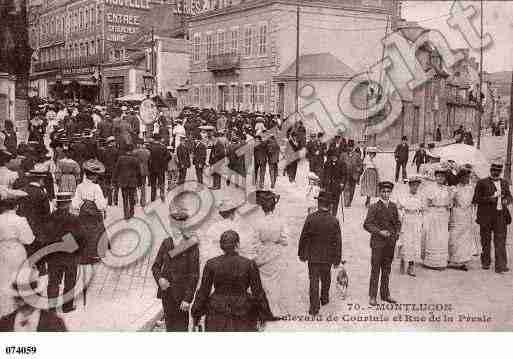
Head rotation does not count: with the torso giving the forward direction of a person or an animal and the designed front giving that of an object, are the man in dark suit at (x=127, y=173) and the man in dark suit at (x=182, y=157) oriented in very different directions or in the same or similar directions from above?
same or similar directions

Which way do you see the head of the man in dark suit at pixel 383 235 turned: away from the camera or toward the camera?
toward the camera

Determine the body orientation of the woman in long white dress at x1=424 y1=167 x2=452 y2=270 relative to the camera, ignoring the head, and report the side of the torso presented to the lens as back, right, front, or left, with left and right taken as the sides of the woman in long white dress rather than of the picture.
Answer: front

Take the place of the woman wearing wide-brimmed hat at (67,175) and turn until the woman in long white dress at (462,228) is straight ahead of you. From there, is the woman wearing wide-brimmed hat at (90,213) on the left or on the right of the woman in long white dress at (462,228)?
right

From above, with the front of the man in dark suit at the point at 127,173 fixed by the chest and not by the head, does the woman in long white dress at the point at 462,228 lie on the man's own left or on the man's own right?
on the man's own right

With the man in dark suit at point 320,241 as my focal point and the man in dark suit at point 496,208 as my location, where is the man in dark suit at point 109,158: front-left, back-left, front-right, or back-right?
front-right

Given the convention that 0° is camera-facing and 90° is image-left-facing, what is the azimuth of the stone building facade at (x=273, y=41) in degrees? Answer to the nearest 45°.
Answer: approximately 45°

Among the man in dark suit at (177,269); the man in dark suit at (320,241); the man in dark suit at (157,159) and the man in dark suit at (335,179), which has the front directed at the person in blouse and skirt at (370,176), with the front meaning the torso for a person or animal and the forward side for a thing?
the man in dark suit at (320,241)

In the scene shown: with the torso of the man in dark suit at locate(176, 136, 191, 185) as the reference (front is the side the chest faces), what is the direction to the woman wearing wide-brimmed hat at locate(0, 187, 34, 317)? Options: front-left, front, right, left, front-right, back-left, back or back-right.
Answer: front

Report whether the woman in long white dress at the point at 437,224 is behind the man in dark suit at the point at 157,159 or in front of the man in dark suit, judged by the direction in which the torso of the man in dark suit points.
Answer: behind
